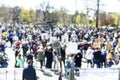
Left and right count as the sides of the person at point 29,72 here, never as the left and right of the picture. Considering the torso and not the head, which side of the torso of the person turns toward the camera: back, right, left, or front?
back

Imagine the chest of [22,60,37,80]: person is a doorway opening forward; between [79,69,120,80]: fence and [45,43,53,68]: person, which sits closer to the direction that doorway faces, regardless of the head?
the person
